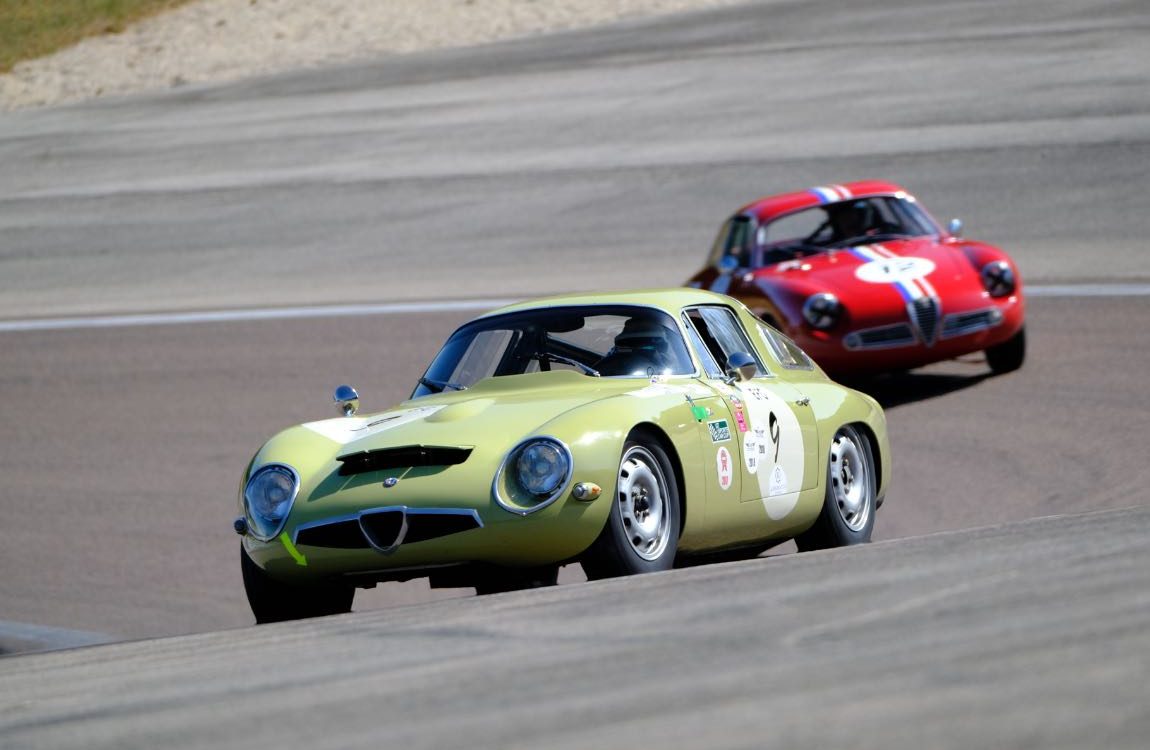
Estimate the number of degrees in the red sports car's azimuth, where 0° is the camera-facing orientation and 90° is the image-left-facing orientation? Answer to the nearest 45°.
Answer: approximately 315°

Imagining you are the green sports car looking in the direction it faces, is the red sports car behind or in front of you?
behind

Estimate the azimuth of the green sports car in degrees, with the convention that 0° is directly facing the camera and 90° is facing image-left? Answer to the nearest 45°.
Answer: approximately 45°

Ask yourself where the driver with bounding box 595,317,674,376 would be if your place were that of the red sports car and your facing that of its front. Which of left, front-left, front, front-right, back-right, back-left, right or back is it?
front-right

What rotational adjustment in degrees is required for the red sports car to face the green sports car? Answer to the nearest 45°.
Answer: approximately 45° to its right
